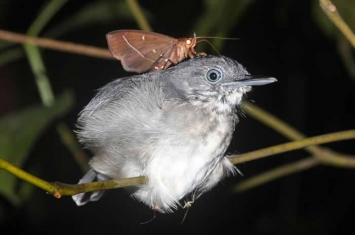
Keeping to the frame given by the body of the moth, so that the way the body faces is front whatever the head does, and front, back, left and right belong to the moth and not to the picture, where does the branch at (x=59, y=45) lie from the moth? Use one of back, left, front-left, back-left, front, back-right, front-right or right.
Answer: back-left

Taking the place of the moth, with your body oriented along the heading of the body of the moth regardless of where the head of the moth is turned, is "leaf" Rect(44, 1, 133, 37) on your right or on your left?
on your left

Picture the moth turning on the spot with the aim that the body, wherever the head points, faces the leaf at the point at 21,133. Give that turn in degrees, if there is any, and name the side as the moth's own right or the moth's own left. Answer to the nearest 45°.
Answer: approximately 135° to the moth's own left

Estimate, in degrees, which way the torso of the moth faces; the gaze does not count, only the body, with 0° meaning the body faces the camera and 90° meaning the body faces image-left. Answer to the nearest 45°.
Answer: approximately 270°
